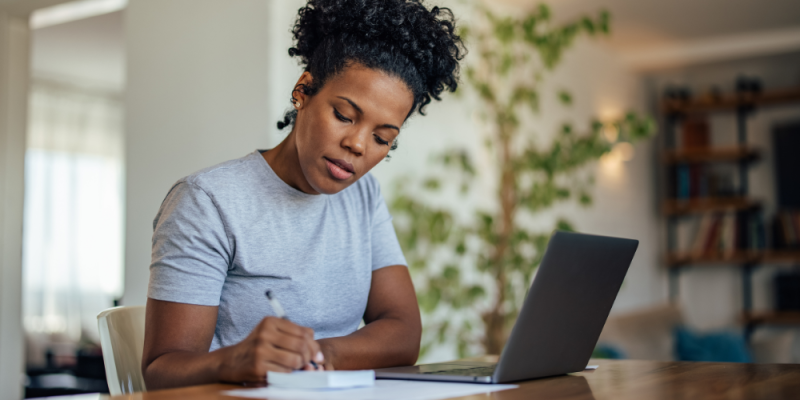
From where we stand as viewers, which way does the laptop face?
facing away from the viewer and to the left of the viewer

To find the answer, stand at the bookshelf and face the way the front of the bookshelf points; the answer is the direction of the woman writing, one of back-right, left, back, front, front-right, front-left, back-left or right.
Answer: front

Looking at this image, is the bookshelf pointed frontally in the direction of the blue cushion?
yes

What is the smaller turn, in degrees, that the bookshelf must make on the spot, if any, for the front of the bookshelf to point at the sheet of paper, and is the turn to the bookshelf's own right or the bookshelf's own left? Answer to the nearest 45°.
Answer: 0° — it already faces it

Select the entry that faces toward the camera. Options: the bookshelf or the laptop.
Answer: the bookshelf

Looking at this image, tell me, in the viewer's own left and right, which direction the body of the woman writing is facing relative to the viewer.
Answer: facing the viewer and to the right of the viewer

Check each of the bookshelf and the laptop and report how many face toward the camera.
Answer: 1

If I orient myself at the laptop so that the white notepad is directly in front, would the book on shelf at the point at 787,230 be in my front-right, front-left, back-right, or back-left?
back-right

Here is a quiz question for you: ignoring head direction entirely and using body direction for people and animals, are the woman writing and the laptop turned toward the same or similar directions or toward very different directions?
very different directions

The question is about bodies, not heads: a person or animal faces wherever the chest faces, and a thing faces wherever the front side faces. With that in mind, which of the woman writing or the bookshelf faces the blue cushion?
the bookshelf

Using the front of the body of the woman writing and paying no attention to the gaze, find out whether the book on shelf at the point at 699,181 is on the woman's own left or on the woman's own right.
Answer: on the woman's own left

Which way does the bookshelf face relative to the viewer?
toward the camera

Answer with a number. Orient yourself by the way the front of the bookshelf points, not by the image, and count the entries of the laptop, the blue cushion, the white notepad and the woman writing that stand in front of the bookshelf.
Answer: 4

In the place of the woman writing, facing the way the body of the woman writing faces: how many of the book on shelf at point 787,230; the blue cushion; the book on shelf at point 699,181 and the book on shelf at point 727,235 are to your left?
4

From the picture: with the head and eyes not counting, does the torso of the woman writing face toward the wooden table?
yes
